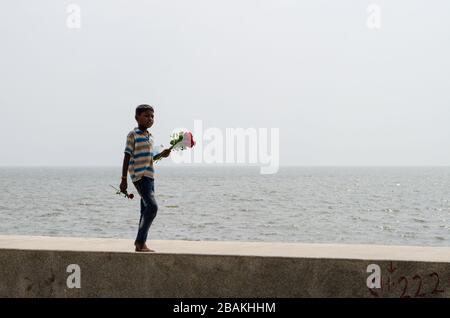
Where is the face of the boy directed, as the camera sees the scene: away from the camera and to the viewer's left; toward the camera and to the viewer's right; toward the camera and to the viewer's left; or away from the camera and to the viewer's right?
toward the camera and to the viewer's right

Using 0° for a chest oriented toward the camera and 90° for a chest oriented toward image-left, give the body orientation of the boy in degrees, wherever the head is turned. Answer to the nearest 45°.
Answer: approximately 315°
